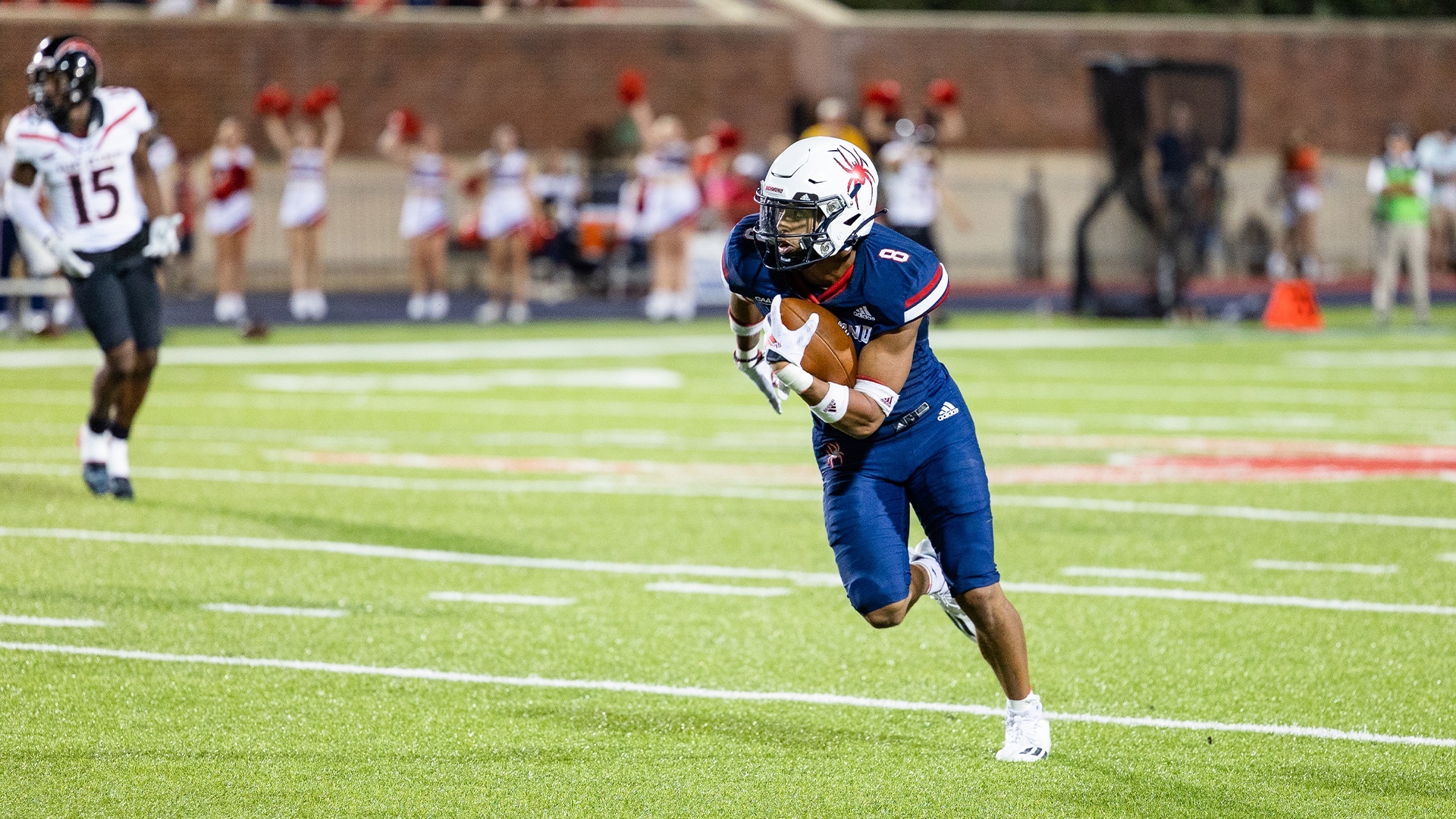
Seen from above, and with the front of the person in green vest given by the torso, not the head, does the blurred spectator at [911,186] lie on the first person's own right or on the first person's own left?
on the first person's own right

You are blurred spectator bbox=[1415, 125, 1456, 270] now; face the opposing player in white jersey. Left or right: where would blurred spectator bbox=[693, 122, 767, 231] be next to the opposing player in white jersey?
right

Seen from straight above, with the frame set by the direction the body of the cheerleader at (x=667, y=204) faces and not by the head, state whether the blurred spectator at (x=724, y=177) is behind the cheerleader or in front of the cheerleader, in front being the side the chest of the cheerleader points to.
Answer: behind

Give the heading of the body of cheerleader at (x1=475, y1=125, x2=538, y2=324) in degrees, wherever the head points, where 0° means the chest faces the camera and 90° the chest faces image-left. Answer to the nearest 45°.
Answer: approximately 0°

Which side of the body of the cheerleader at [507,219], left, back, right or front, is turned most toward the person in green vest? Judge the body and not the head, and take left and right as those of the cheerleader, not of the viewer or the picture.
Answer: left
